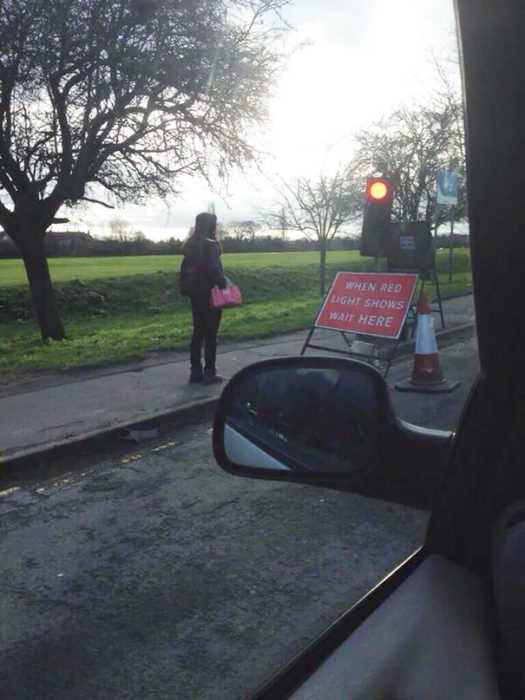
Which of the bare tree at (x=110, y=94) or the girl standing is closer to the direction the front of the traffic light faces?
the girl standing

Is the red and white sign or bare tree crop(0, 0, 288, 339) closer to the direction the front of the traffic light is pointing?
the red and white sign

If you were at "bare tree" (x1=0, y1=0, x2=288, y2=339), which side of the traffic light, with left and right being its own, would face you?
right

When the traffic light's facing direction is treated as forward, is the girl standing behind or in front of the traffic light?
in front

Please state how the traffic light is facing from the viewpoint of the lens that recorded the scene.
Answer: facing the viewer

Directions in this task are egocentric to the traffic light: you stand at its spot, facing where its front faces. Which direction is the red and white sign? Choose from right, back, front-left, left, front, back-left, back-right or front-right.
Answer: front

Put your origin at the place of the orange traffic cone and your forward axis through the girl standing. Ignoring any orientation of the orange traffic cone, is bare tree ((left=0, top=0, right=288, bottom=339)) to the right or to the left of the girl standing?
right
